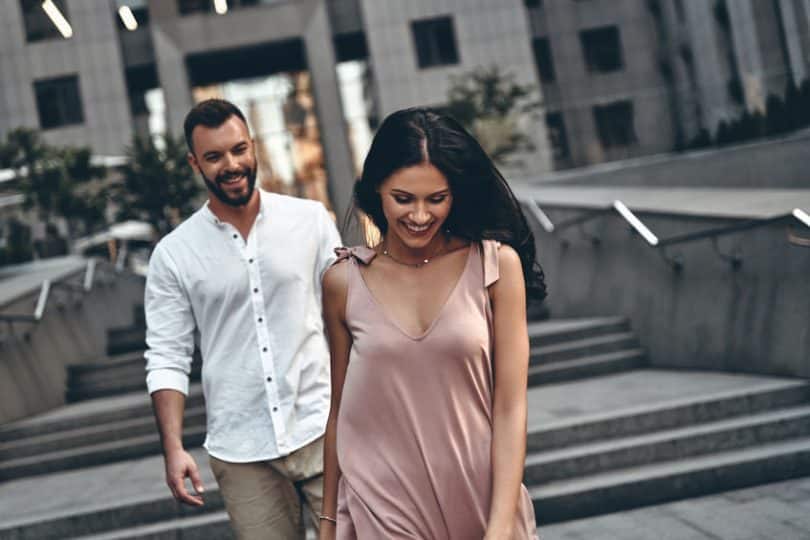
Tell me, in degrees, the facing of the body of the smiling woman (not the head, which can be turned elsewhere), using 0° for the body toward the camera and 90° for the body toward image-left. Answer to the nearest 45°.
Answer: approximately 0°

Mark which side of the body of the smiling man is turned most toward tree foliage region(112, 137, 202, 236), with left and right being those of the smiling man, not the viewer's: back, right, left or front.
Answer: back

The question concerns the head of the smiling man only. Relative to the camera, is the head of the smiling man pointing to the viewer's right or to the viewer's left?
to the viewer's right

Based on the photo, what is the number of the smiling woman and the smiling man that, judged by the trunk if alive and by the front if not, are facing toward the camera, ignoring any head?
2

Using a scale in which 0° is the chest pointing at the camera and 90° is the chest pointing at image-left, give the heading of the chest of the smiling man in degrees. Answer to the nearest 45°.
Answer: approximately 0°

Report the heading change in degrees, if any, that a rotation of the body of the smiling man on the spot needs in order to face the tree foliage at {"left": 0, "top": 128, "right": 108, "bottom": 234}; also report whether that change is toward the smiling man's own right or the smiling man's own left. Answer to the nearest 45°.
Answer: approximately 180°
